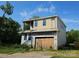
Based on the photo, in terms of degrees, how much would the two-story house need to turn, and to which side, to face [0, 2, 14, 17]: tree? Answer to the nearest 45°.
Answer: approximately 90° to its right

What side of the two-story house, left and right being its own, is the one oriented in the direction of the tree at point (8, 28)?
right
